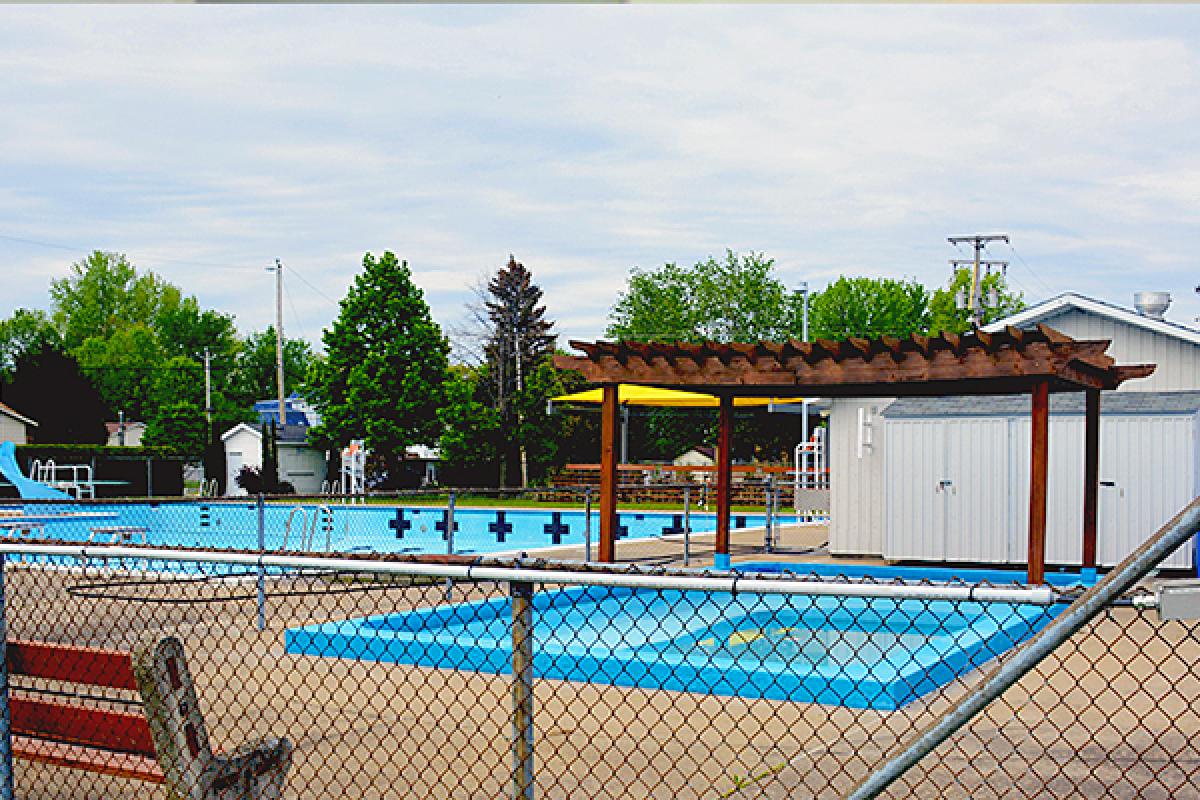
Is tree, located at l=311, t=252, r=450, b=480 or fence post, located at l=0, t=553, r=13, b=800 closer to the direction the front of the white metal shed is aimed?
the fence post

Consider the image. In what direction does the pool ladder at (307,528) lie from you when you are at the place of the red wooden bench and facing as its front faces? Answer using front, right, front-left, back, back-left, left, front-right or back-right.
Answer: front-left

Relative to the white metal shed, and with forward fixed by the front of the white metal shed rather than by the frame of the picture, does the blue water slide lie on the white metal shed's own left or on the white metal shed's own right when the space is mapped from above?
on the white metal shed's own right

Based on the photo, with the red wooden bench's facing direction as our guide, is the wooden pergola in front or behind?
in front

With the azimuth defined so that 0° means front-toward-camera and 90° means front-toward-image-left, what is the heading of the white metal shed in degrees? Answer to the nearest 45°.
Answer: approximately 0°

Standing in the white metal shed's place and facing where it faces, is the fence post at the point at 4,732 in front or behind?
in front

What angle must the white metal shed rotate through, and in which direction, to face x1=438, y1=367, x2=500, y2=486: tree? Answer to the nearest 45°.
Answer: approximately 135° to its right

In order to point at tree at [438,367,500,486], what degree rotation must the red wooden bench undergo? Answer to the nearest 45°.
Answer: approximately 45° to its left

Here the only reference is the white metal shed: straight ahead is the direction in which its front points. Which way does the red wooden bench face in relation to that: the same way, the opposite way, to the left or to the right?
the opposite way

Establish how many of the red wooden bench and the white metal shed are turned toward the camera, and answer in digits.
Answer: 1

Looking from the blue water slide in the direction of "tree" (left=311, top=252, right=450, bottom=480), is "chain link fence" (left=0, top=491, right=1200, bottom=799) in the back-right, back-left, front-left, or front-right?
back-right

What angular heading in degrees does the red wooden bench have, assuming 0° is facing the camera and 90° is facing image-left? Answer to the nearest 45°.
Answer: approximately 225°

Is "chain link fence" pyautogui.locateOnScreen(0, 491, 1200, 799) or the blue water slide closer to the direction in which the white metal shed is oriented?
the chain link fence

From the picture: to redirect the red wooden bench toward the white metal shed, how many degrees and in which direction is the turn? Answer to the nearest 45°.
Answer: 0° — it already faces it
